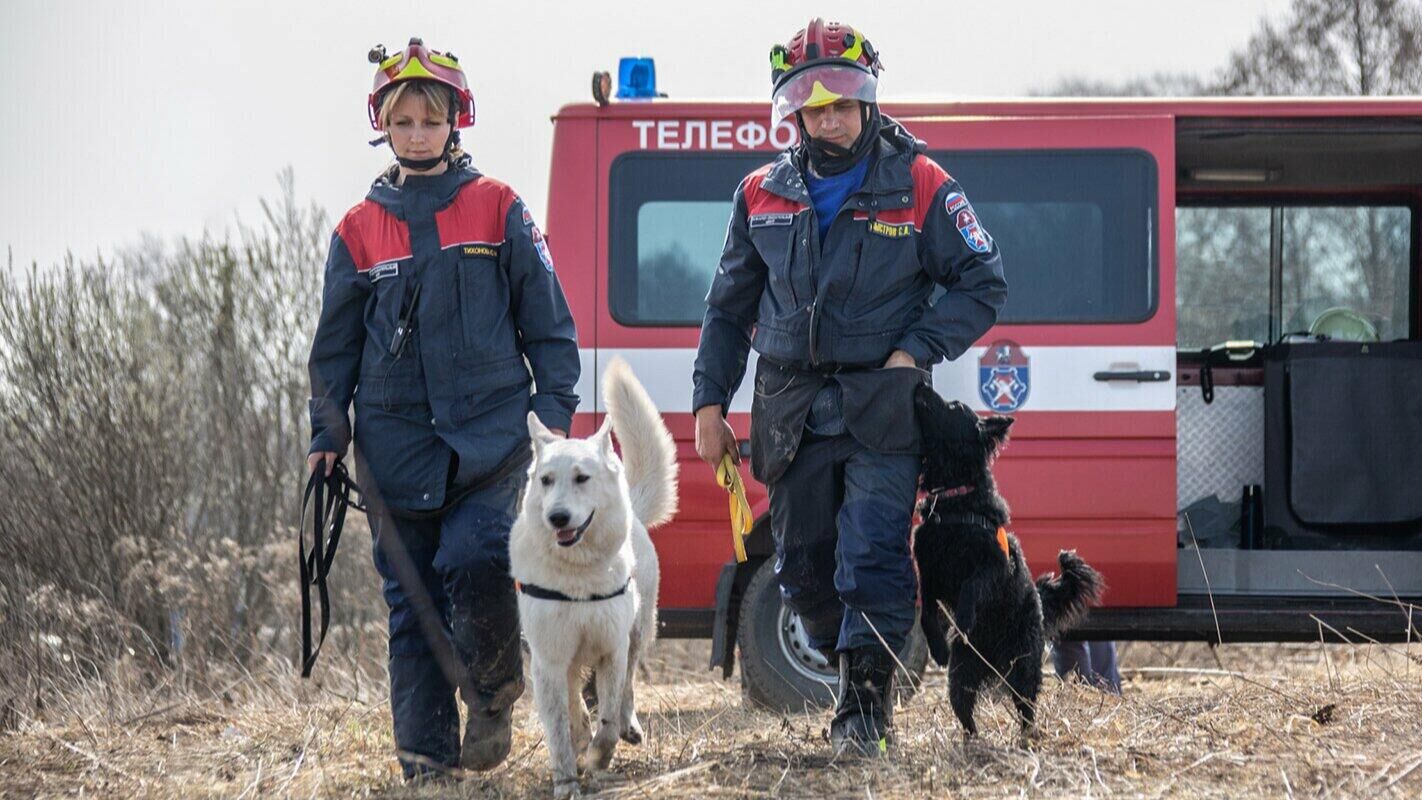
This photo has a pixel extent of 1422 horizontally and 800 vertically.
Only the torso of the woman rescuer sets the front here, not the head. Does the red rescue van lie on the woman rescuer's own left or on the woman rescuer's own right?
on the woman rescuer's own left

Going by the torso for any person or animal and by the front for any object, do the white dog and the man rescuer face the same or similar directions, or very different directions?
same or similar directions

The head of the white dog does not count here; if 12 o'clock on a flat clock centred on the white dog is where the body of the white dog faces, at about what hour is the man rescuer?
The man rescuer is roughly at 9 o'clock from the white dog.

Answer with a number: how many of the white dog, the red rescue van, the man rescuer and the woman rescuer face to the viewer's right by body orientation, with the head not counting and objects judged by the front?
1

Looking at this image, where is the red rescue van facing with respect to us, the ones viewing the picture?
facing to the right of the viewer

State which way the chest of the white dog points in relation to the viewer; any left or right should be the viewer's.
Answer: facing the viewer

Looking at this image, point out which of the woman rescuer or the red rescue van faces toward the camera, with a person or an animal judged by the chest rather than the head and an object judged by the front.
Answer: the woman rescuer

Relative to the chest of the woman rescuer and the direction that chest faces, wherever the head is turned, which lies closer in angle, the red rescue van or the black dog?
the black dog

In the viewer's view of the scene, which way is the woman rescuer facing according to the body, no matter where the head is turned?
toward the camera

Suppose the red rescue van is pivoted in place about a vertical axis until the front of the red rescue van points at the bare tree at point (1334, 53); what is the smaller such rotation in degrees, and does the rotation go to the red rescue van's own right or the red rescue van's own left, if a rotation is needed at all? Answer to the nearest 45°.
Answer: approximately 90° to the red rescue van's own left

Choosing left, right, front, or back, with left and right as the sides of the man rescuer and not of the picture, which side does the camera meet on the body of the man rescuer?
front
